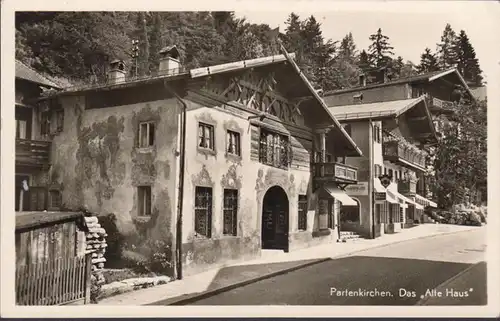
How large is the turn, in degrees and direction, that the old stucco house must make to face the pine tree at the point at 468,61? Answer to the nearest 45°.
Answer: approximately 45° to its left

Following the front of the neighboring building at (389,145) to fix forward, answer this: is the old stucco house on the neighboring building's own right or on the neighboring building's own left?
on the neighboring building's own right

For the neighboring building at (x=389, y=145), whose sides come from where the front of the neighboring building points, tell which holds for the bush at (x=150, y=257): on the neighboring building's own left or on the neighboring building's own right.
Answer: on the neighboring building's own right

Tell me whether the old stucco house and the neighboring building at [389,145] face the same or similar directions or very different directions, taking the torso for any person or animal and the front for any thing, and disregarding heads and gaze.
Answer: same or similar directions

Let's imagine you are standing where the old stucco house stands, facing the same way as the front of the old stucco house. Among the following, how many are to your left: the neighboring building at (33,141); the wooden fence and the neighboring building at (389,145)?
1

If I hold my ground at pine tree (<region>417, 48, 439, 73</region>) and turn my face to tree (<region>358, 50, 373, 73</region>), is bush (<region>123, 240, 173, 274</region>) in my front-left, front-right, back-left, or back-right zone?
front-left

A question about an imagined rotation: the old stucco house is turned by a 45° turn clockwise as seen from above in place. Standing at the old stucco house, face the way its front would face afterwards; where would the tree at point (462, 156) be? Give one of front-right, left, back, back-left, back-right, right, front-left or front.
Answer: left

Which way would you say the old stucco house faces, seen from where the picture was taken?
facing the viewer and to the right of the viewer
